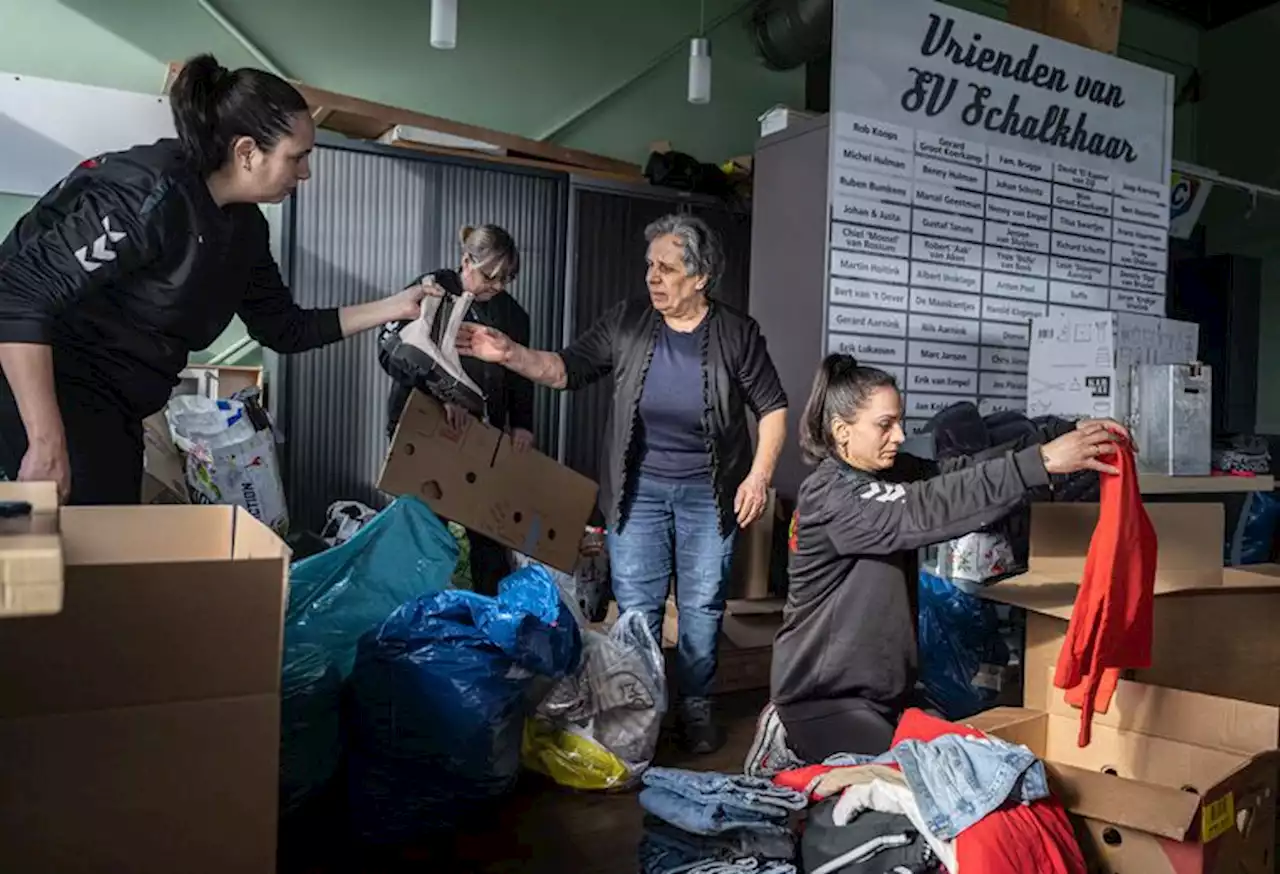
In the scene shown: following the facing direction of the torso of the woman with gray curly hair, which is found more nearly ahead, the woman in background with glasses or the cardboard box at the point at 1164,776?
the cardboard box

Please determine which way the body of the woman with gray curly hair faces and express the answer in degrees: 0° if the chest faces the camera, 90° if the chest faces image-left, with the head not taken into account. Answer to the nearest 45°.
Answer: approximately 0°

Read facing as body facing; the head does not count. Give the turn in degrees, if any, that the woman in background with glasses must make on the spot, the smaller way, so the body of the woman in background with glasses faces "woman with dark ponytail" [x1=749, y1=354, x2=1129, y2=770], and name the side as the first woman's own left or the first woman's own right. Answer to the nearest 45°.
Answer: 0° — they already face them

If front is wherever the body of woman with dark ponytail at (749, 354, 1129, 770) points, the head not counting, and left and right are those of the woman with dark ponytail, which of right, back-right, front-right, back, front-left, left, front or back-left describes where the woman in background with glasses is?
back-left

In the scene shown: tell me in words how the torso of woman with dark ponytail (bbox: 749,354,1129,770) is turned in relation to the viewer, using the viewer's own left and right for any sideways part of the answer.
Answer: facing to the right of the viewer

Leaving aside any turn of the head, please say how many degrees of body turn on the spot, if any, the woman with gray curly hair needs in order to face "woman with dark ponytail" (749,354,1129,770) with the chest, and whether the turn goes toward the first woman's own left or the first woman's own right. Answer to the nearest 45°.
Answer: approximately 45° to the first woman's own left

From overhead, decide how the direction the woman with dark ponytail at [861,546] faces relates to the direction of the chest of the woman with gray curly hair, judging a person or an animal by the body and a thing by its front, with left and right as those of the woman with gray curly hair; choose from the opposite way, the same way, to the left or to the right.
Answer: to the left

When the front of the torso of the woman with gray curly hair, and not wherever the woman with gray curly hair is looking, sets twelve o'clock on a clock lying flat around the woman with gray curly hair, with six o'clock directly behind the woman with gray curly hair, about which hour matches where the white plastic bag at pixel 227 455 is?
The white plastic bag is roughly at 4 o'clock from the woman with gray curly hair.

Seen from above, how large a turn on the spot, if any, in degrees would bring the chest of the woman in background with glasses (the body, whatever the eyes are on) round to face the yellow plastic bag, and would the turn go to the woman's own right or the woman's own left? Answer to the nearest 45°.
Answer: approximately 45° to the woman's own right

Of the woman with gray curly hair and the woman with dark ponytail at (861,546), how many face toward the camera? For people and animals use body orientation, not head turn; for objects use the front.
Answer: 1

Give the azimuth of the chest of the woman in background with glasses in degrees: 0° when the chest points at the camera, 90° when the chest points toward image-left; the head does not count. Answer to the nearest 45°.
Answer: approximately 315°

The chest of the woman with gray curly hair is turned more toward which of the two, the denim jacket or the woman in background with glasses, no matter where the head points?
the denim jacket

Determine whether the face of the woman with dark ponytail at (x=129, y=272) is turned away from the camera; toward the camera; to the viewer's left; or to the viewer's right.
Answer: to the viewer's right

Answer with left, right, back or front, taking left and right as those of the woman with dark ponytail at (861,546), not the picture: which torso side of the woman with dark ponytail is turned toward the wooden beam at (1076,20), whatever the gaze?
left

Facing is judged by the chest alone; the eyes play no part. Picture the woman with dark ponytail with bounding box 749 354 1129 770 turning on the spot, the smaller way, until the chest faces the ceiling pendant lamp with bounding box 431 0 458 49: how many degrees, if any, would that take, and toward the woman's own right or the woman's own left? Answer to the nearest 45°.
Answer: approximately 135° to the woman's own left
